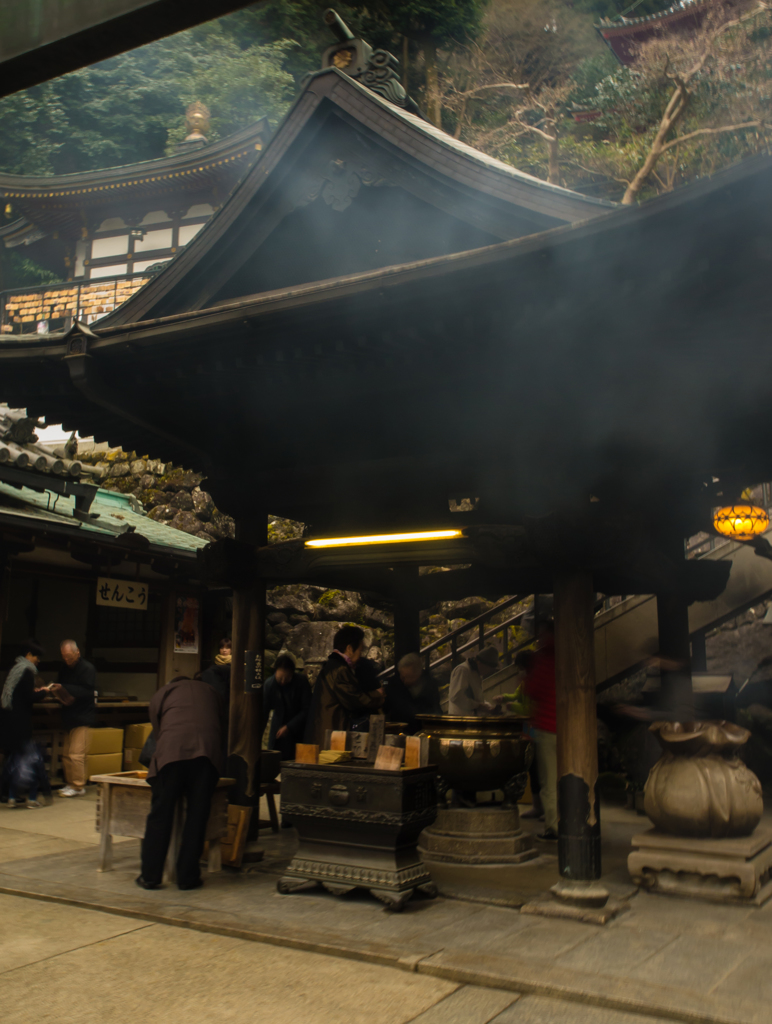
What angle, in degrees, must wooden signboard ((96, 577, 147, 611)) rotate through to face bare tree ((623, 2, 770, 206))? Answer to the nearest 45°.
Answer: approximately 90° to its left

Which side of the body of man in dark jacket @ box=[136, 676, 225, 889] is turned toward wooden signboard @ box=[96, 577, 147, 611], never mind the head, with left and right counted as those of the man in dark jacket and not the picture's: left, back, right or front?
front

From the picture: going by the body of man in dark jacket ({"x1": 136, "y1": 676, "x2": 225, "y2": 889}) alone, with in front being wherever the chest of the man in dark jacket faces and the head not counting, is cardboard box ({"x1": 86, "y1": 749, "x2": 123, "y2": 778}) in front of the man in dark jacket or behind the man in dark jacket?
in front

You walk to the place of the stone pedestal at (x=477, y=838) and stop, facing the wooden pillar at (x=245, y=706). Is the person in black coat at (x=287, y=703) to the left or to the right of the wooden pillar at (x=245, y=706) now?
right

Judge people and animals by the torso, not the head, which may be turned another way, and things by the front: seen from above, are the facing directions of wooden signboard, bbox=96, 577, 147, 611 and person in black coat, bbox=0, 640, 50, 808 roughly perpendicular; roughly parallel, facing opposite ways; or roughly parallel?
roughly perpendicular

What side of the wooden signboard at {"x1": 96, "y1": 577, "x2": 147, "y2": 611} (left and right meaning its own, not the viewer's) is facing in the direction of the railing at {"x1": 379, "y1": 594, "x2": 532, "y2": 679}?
left

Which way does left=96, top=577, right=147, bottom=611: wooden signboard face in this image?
toward the camera

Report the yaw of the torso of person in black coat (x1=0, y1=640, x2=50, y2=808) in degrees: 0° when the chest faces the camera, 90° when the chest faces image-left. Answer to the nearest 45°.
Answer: approximately 270°

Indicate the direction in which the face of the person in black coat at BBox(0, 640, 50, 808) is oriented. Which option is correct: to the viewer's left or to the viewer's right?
to the viewer's right

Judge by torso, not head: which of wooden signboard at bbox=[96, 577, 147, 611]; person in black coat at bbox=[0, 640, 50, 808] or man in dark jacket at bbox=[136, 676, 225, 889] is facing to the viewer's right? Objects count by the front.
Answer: the person in black coat

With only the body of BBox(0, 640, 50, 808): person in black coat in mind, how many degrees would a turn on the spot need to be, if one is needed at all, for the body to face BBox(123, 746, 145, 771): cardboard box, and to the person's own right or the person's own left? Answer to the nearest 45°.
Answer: approximately 45° to the person's own left

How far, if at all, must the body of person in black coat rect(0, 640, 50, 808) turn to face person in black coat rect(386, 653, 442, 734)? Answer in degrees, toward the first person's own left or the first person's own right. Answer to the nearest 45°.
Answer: approximately 45° to the first person's own right

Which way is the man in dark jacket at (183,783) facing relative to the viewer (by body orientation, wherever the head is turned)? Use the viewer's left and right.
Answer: facing away from the viewer

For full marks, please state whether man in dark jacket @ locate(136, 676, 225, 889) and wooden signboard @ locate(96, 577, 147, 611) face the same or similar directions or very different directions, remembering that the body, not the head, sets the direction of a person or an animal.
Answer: very different directions
